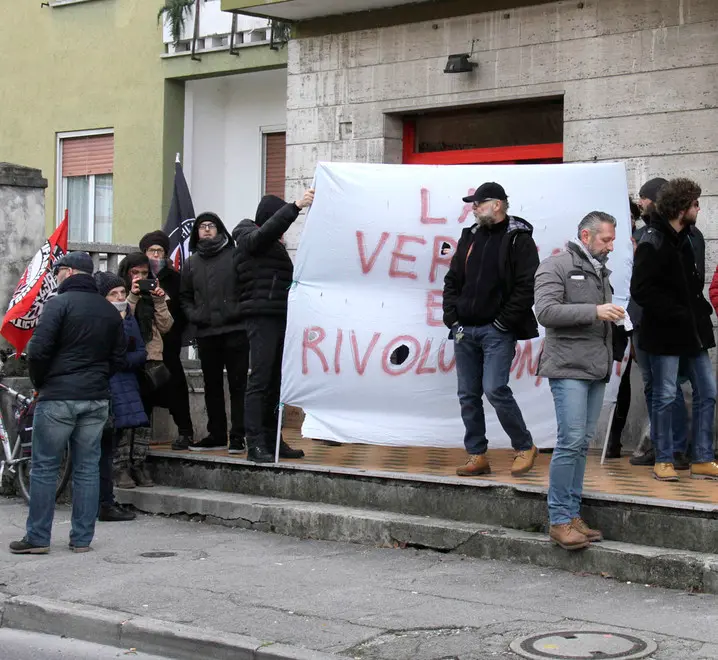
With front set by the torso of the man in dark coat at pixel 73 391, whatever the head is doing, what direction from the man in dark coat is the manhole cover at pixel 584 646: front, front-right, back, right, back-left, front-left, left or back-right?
back

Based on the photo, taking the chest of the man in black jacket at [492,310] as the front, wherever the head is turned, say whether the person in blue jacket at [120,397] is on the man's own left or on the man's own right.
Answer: on the man's own right

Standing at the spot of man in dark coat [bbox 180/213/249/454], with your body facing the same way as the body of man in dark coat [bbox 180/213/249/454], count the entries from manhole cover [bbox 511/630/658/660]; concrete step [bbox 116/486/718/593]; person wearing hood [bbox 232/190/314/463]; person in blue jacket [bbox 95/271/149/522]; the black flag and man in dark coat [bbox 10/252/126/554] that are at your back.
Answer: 1

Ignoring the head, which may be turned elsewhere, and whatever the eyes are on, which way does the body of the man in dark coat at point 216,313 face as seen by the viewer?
toward the camera

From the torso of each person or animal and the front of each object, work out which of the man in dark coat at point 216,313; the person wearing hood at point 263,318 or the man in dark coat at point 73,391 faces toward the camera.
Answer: the man in dark coat at point 216,313

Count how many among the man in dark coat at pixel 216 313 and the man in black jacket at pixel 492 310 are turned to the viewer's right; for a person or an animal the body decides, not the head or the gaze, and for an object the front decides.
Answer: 0

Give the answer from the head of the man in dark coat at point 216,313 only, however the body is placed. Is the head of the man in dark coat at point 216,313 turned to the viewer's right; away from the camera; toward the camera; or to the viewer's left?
toward the camera

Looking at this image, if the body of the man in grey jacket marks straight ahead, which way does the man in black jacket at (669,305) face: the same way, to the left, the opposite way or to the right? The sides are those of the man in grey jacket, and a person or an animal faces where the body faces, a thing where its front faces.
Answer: the same way

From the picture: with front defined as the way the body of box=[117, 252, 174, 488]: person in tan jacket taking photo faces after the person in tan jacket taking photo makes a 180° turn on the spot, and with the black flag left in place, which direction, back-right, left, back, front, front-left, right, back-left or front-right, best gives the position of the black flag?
front-right

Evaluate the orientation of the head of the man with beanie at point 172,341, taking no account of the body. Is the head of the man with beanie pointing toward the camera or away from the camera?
toward the camera

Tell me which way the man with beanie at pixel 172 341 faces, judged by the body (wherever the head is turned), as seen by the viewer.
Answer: toward the camera
